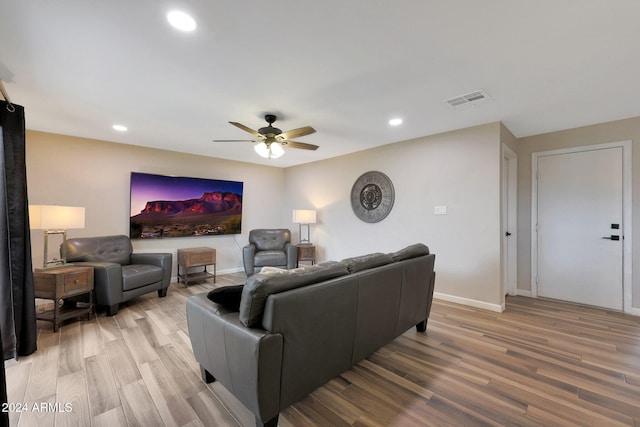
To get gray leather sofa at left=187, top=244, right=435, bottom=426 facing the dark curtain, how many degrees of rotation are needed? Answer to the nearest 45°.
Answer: approximately 45° to its left

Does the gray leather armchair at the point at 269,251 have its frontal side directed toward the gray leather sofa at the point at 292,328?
yes

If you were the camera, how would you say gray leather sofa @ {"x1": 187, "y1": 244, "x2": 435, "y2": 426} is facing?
facing away from the viewer and to the left of the viewer

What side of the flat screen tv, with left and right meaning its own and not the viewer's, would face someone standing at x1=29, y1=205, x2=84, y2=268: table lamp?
right

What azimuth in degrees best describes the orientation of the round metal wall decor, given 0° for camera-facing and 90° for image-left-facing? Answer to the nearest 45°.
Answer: approximately 45°

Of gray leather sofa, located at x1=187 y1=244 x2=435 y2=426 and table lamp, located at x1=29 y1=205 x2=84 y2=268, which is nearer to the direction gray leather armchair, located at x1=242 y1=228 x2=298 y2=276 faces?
the gray leather sofa

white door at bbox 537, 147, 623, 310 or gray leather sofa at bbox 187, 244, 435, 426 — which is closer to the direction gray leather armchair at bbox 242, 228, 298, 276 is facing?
the gray leather sofa

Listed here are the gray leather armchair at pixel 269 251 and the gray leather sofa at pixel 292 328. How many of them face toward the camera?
1

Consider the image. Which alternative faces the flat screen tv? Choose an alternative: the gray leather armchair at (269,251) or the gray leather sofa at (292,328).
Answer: the gray leather sofa

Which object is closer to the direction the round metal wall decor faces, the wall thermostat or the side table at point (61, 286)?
the side table
